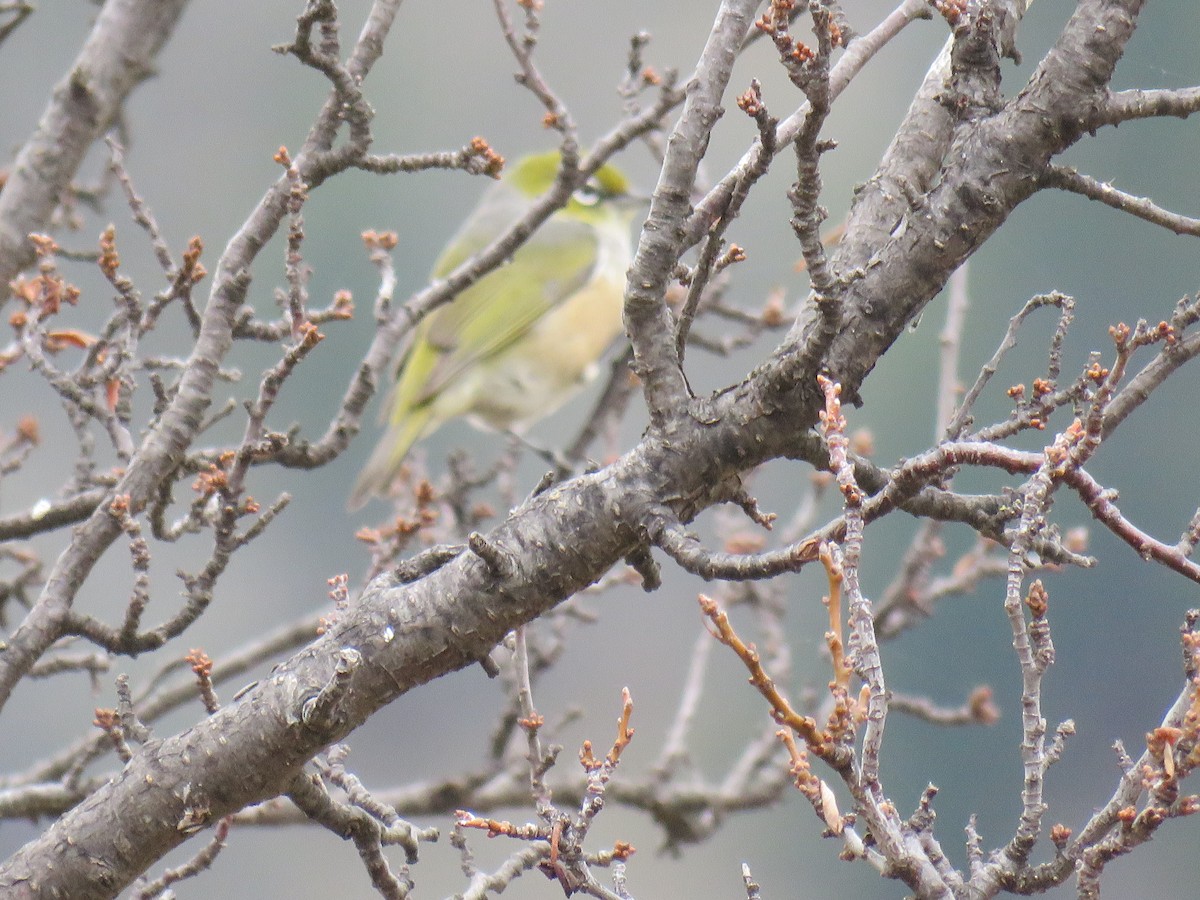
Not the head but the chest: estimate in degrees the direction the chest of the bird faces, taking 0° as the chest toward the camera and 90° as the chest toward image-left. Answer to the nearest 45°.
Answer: approximately 270°
